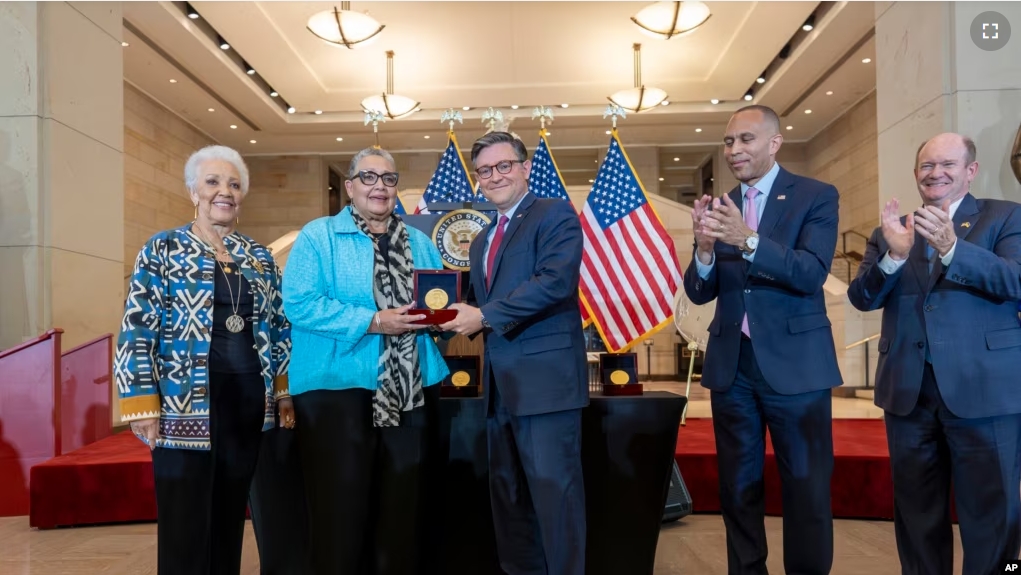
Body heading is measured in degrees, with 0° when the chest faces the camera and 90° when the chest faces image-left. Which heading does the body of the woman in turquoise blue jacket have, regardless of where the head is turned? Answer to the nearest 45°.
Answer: approximately 315°

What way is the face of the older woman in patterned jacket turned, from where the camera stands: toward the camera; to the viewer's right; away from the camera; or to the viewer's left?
toward the camera

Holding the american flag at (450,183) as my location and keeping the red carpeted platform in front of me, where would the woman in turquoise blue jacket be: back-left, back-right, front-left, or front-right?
front-left

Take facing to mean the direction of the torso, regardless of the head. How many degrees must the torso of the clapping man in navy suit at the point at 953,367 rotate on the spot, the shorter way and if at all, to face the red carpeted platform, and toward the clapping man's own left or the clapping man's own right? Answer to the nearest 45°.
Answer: approximately 45° to the clapping man's own right

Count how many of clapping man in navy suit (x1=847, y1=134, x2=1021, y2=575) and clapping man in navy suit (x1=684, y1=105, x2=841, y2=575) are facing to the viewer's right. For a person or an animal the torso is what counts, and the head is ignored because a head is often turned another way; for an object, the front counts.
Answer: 0

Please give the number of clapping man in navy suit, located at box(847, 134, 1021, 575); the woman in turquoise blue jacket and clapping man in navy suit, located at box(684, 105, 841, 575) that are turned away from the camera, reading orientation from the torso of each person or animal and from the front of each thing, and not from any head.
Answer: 0

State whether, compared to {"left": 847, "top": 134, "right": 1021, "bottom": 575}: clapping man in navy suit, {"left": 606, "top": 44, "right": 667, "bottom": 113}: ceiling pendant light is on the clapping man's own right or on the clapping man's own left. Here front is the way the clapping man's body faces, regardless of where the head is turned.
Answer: on the clapping man's own right

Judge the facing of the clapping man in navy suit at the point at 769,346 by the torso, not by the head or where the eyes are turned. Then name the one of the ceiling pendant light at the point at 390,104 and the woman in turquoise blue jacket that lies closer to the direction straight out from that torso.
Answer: the woman in turquoise blue jacket

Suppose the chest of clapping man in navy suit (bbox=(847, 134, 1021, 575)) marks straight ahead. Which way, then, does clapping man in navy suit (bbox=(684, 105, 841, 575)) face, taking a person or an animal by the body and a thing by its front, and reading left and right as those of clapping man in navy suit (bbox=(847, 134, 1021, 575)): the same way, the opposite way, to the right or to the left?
the same way

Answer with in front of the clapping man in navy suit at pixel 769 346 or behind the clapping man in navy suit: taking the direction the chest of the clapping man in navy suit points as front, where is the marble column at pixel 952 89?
behind

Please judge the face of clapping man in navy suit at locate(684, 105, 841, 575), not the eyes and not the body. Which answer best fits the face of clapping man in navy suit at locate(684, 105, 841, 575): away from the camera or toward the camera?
toward the camera
